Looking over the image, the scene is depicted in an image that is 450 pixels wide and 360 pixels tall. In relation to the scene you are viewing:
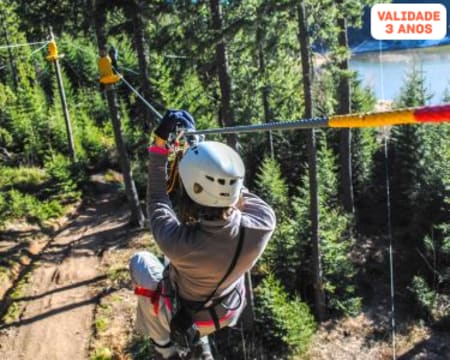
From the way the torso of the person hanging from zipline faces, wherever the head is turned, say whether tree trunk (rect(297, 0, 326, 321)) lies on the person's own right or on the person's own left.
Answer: on the person's own right

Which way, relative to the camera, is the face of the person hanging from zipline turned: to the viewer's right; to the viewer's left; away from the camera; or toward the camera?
away from the camera

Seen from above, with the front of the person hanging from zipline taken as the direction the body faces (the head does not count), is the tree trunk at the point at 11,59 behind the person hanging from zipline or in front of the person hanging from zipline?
in front

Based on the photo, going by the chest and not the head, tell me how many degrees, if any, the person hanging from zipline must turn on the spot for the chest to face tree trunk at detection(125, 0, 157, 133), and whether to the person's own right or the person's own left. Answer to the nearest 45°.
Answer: approximately 45° to the person's own right

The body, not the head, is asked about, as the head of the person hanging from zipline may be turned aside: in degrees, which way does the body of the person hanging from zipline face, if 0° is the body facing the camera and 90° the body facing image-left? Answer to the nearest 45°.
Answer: approximately 135°

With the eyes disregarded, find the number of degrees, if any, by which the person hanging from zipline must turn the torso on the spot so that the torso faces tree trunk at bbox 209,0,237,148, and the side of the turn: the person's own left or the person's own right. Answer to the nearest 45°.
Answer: approximately 45° to the person's own right

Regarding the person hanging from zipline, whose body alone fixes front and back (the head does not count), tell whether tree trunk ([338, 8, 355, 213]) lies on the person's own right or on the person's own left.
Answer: on the person's own right
